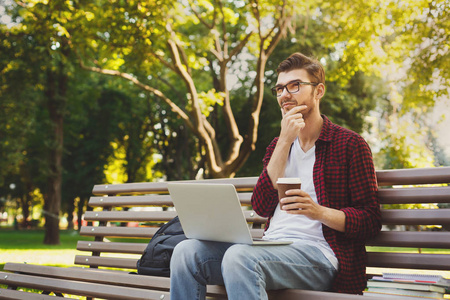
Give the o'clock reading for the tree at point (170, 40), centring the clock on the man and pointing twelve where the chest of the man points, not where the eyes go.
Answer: The tree is roughly at 4 o'clock from the man.

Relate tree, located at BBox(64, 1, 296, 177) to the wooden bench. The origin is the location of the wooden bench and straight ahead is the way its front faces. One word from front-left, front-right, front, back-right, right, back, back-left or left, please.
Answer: back-right

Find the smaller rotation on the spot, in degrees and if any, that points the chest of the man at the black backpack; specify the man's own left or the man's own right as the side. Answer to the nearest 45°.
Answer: approximately 90° to the man's own right

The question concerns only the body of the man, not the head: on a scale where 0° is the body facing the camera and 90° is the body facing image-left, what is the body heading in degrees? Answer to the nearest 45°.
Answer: approximately 45°

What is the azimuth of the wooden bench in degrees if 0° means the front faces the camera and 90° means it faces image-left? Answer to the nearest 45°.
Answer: approximately 45°

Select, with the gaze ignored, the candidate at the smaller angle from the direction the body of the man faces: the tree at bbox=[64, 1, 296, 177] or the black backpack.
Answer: the black backpack
